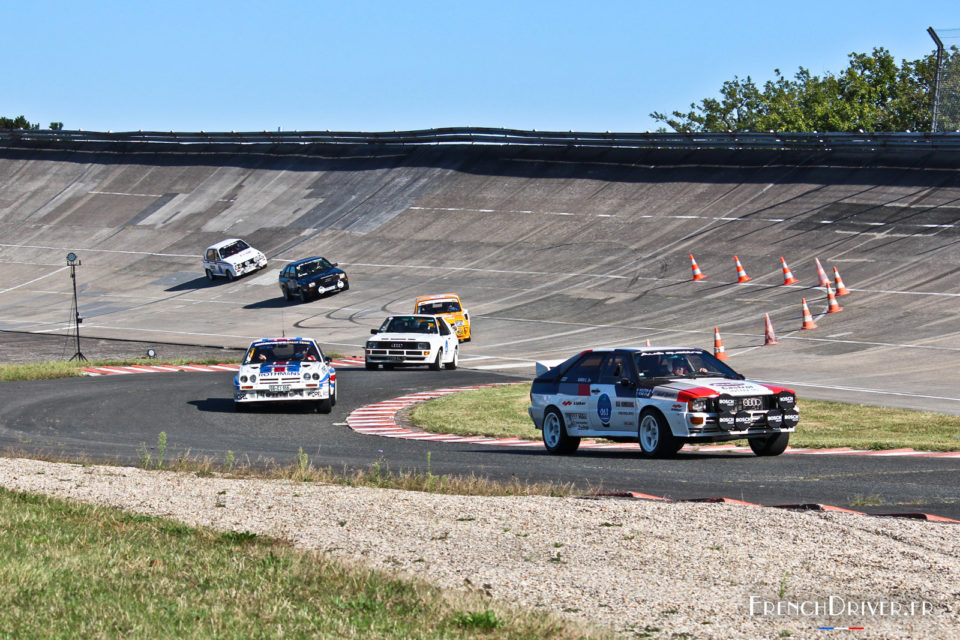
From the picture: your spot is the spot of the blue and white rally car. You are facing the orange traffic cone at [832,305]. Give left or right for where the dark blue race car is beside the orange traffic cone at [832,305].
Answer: left

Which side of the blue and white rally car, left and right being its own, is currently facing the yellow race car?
back

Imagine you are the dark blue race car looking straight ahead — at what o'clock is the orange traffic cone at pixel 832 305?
The orange traffic cone is roughly at 12 o'clock from the dark blue race car.

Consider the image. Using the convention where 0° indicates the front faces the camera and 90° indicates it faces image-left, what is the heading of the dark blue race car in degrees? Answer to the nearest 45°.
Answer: approximately 315°

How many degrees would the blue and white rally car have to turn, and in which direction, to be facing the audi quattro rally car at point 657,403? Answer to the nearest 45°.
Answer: approximately 45° to its left

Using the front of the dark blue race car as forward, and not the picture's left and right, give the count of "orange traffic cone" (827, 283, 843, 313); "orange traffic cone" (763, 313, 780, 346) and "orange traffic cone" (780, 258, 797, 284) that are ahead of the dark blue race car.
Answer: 3

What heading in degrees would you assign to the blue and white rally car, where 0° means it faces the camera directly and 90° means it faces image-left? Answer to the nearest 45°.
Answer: approximately 0°

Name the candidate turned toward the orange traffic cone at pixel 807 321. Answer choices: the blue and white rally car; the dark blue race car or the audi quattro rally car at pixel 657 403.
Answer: the dark blue race car

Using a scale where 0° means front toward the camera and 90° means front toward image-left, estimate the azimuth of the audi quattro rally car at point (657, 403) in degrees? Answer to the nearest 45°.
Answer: approximately 315°

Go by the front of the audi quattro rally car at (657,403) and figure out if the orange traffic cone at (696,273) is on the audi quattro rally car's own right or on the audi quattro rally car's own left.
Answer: on the audi quattro rally car's own left
